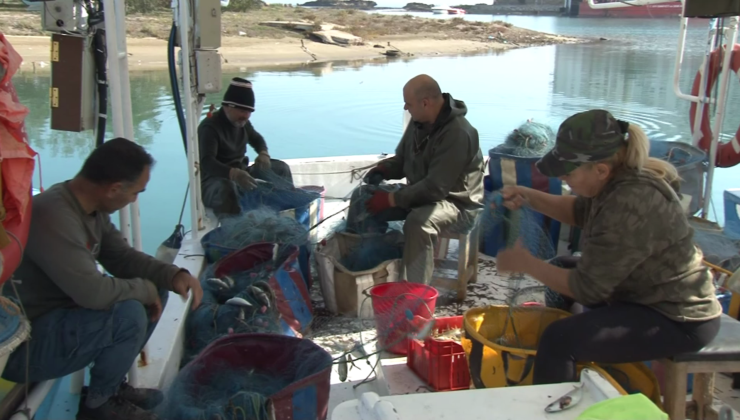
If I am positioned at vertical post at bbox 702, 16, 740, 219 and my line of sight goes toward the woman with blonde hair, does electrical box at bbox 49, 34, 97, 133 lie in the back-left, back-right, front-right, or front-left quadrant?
front-right

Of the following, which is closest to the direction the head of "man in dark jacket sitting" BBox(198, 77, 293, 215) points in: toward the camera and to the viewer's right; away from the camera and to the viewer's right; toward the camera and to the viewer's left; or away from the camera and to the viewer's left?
toward the camera and to the viewer's right

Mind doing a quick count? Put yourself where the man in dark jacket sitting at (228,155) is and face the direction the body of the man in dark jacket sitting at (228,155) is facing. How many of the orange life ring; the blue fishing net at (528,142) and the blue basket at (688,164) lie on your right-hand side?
0

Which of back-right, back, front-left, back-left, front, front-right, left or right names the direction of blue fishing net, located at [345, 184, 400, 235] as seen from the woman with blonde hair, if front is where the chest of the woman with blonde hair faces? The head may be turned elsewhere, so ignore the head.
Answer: front-right

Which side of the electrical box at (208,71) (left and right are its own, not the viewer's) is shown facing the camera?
front

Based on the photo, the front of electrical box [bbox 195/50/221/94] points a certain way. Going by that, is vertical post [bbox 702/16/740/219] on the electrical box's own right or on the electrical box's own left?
on the electrical box's own left

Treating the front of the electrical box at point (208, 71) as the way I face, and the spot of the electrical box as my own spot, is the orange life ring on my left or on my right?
on my left

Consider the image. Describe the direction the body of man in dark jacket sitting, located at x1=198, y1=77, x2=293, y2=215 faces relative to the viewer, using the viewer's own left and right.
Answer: facing the viewer and to the right of the viewer

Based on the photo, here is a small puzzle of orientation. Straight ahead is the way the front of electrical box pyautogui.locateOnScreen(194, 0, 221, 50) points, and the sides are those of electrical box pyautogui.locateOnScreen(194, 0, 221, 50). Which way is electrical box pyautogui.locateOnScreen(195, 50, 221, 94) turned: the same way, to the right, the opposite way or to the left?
the same way

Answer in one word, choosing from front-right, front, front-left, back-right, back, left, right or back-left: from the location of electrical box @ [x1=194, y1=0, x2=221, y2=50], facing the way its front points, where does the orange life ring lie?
left

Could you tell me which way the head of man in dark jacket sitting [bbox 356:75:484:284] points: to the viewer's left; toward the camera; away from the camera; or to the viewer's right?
to the viewer's left

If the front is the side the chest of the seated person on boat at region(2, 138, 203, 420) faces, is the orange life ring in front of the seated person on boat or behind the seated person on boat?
in front

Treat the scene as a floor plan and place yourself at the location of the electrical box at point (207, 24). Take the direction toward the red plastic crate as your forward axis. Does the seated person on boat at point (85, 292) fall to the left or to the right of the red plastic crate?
right

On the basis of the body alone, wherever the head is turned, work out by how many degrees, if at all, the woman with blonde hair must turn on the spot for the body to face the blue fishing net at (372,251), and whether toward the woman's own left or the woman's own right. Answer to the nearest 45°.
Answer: approximately 45° to the woman's own right

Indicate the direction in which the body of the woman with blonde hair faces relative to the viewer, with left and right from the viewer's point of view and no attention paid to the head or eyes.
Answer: facing to the left of the viewer

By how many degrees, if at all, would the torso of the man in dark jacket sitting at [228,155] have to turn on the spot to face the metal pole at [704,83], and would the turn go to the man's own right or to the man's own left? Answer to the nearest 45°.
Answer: approximately 45° to the man's own left

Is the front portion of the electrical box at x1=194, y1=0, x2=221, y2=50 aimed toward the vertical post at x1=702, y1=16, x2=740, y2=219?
no
